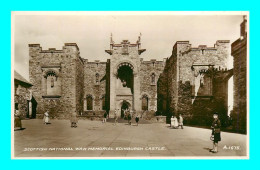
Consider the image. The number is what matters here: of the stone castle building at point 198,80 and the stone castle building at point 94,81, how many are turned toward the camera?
2

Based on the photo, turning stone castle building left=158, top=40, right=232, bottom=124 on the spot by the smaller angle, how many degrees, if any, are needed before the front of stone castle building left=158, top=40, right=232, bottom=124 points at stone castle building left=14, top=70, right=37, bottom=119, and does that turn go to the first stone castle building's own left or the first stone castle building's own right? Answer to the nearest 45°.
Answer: approximately 90° to the first stone castle building's own right

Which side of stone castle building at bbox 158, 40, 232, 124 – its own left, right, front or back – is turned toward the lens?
front

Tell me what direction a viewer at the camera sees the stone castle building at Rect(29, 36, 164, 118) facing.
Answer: facing the viewer
